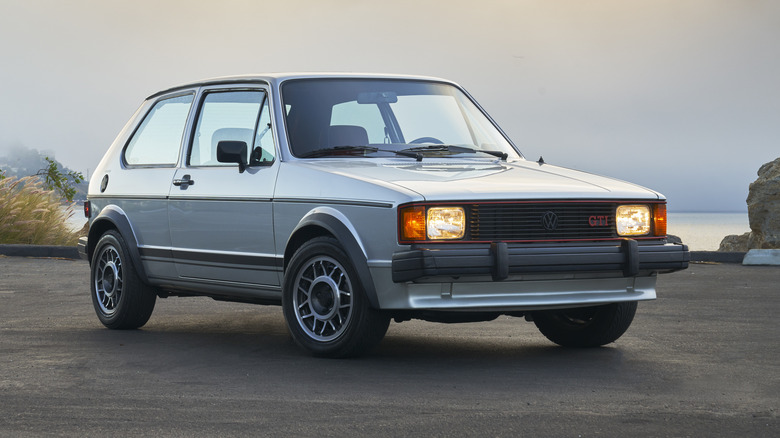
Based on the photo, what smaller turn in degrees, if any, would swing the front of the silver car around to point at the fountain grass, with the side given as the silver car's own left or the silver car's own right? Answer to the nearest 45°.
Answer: approximately 180°

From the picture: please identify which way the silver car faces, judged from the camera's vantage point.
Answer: facing the viewer and to the right of the viewer

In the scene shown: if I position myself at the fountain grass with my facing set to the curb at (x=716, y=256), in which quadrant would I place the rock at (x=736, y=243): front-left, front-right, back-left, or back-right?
front-left

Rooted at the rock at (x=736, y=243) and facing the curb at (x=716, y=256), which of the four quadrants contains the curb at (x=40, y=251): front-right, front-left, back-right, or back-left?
front-right

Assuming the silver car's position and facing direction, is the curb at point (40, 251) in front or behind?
behind

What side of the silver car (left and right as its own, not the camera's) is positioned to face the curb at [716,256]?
left

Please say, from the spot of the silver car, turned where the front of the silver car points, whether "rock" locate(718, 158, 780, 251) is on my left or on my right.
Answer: on my left

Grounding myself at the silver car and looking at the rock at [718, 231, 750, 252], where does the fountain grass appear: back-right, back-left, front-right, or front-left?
front-left
